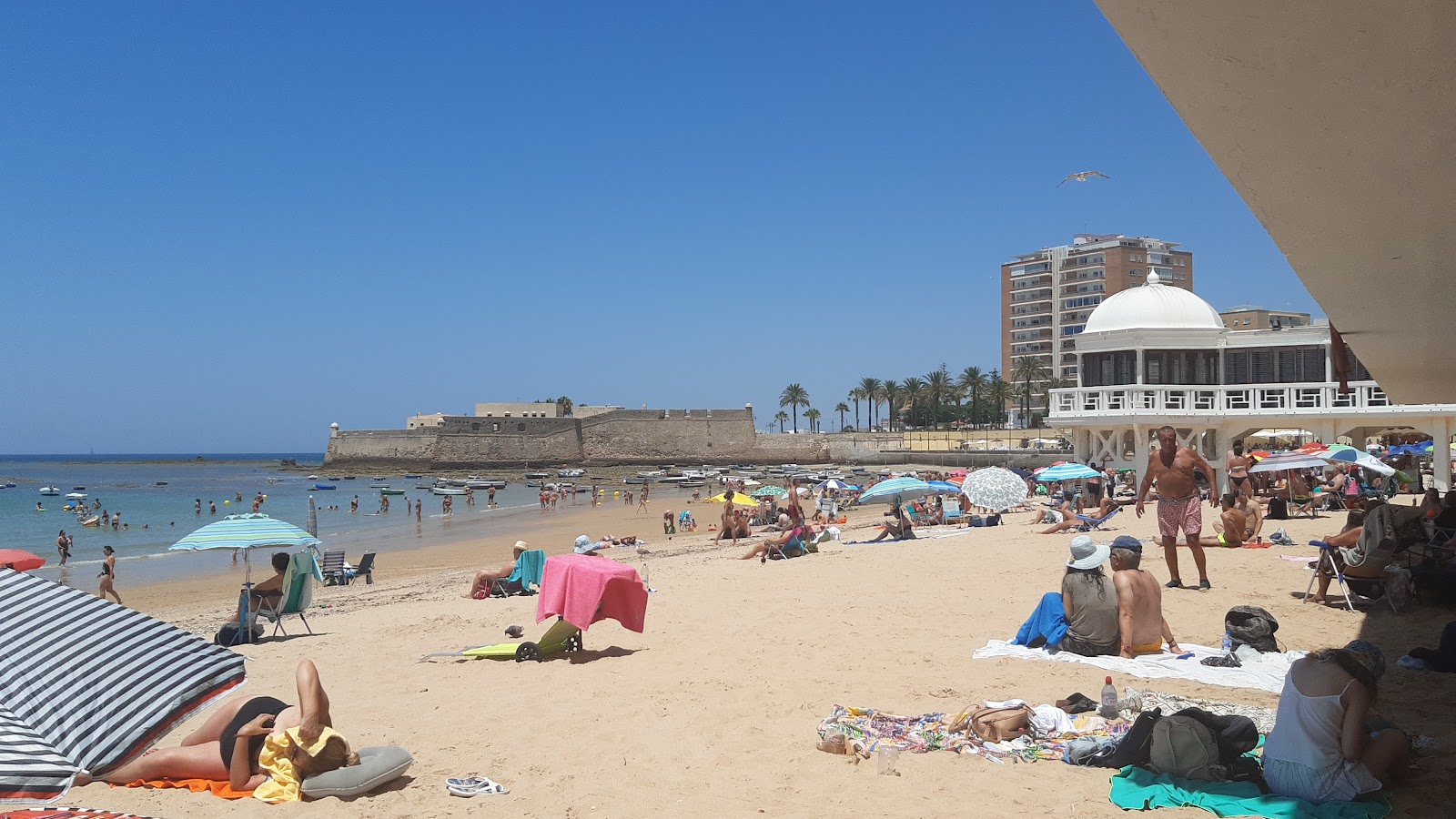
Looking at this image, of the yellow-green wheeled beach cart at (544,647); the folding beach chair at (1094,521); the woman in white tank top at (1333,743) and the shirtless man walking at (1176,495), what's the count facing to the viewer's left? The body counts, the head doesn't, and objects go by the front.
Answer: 2

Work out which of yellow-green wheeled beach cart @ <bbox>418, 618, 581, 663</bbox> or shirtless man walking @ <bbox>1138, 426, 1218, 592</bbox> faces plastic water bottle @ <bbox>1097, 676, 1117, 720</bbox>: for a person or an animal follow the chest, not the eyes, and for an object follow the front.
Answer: the shirtless man walking

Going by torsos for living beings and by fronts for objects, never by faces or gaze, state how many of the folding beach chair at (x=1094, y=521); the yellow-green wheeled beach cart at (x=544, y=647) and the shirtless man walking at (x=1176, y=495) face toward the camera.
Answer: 1

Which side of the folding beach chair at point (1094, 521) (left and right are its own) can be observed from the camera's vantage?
left

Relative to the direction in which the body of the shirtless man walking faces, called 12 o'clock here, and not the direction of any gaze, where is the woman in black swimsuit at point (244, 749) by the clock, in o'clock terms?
The woman in black swimsuit is roughly at 1 o'clock from the shirtless man walking.

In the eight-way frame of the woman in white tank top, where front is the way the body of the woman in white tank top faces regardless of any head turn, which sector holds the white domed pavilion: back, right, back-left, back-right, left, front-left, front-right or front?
front-left

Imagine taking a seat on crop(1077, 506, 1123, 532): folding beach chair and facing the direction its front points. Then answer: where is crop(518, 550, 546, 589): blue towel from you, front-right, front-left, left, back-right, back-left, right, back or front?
front-left

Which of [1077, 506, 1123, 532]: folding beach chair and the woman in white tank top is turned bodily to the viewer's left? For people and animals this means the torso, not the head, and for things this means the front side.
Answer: the folding beach chair

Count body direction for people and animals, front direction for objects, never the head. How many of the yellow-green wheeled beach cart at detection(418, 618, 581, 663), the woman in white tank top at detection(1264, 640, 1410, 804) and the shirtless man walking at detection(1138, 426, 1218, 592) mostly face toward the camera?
1

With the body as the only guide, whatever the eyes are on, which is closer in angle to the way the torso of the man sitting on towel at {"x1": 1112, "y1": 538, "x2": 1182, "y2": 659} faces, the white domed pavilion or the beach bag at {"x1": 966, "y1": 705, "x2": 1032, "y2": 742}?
the white domed pavilion

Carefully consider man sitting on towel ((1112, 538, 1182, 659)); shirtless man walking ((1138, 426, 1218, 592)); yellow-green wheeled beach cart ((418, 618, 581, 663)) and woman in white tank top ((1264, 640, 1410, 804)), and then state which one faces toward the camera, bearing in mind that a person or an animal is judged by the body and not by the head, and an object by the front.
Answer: the shirtless man walking

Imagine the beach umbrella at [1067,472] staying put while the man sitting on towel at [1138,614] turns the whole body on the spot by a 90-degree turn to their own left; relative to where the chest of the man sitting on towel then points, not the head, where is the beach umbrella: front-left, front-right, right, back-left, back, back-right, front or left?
back-right

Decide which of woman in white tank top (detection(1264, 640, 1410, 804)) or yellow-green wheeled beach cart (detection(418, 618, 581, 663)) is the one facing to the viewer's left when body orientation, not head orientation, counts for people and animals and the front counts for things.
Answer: the yellow-green wheeled beach cart

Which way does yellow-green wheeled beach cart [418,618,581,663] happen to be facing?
to the viewer's left
